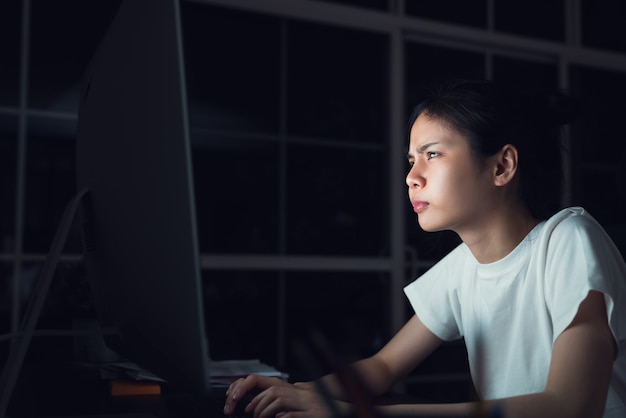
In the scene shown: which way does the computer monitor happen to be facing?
to the viewer's right

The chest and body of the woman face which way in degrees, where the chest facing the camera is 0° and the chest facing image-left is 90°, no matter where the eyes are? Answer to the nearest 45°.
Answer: approximately 45°

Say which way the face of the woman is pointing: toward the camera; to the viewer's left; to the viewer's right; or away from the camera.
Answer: to the viewer's left

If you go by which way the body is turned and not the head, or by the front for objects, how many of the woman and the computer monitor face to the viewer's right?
1

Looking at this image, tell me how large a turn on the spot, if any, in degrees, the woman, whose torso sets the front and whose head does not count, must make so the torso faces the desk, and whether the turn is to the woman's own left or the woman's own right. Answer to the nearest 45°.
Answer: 0° — they already face it

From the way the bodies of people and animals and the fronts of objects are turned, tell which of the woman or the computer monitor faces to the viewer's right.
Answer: the computer monitor

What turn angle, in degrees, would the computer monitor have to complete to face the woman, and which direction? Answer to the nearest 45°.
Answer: approximately 45° to its left
